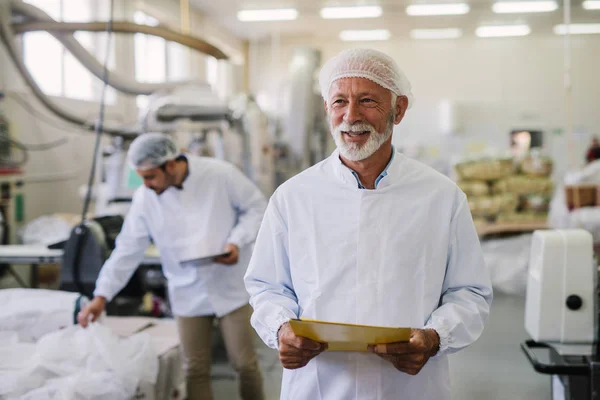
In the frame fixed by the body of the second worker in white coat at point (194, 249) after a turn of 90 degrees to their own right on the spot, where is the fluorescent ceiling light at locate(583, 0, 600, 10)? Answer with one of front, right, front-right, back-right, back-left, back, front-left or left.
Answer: right

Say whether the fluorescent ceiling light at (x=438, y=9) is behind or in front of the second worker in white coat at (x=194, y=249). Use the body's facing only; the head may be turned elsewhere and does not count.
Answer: behind

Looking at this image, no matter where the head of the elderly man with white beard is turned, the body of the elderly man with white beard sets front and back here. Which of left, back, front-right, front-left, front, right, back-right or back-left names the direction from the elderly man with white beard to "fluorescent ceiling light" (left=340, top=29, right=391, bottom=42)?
back

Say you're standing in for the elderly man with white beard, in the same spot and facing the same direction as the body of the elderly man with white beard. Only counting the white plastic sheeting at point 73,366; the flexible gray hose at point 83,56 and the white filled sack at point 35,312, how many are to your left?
0

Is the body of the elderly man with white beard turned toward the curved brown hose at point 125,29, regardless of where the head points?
no

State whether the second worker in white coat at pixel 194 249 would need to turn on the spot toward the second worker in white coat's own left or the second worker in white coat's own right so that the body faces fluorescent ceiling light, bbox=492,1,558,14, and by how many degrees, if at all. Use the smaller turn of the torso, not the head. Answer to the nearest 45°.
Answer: approximately 180°

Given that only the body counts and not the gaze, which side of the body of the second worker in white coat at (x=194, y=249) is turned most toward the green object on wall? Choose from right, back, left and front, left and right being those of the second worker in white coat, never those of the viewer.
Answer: right

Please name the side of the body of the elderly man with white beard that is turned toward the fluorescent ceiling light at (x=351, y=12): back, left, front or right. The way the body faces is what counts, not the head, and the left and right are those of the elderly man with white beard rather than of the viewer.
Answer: back

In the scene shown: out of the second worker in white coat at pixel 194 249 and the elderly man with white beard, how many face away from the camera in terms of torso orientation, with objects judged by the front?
0

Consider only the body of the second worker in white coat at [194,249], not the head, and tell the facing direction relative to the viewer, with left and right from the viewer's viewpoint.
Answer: facing the viewer and to the left of the viewer

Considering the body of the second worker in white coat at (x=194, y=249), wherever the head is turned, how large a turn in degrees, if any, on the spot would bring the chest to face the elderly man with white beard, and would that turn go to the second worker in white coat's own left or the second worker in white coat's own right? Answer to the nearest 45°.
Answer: approximately 45° to the second worker in white coat's own left

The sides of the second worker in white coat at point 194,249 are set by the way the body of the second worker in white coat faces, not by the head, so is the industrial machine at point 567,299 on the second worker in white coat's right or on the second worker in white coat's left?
on the second worker in white coat's left

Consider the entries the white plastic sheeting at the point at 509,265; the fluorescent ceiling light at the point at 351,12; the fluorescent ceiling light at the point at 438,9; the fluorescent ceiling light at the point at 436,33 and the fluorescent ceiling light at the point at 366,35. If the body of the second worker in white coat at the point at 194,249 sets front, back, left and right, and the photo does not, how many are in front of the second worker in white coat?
0

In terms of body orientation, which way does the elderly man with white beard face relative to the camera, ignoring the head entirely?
toward the camera
